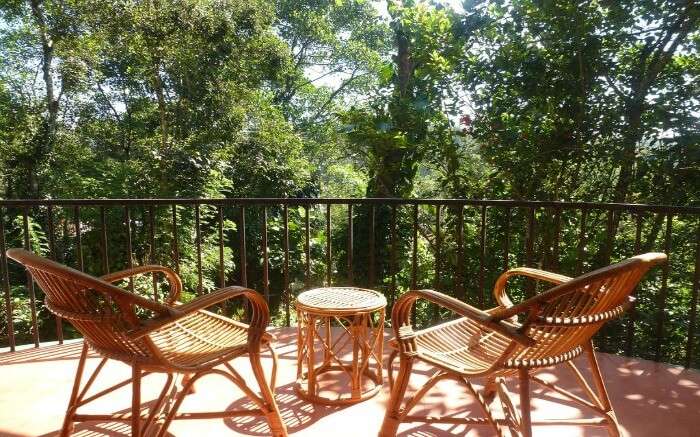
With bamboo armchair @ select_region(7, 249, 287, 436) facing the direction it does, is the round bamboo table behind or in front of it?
in front

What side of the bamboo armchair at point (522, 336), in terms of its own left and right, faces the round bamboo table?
front
